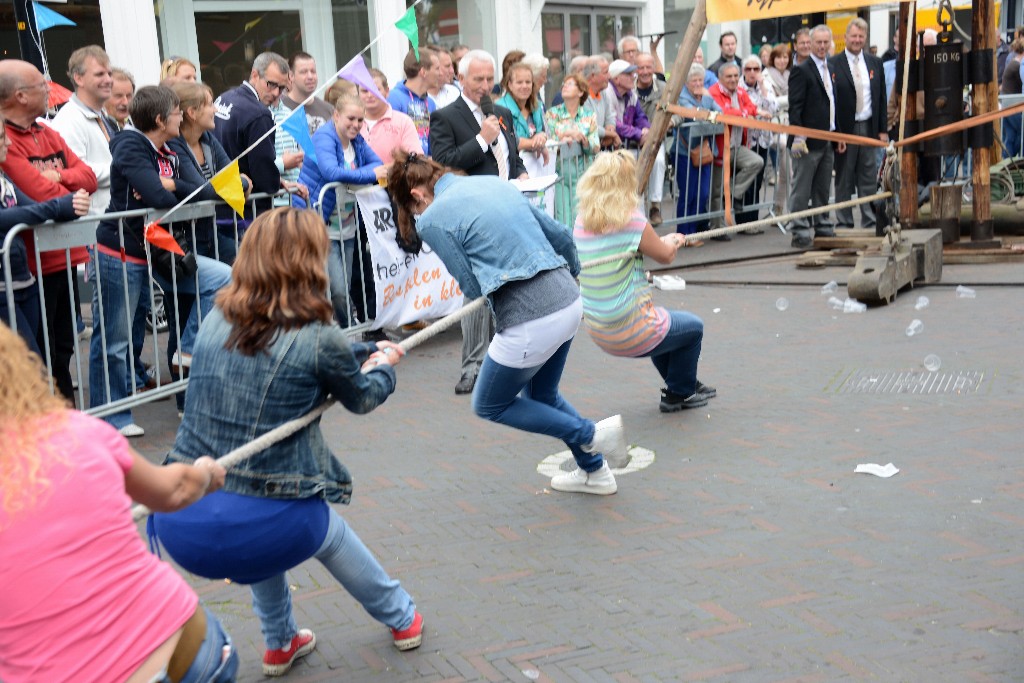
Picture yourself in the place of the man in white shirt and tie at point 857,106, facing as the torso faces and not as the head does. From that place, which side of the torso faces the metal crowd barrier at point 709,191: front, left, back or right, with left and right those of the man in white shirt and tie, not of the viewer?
right

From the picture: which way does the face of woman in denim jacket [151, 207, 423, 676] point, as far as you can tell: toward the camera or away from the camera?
away from the camera

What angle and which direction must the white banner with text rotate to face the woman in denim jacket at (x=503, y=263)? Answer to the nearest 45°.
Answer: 0° — it already faces them

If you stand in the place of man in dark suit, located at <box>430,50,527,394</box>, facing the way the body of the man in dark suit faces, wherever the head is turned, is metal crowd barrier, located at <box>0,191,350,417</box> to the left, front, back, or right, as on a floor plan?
right

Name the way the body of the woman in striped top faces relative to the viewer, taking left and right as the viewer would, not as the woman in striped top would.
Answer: facing away from the viewer and to the right of the viewer

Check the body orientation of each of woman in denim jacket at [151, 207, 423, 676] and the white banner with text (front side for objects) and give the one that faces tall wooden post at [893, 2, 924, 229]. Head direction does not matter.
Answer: the woman in denim jacket

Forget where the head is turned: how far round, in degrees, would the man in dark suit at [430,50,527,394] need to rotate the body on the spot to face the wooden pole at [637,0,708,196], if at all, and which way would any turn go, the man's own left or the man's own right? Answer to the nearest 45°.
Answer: approximately 90° to the man's own left

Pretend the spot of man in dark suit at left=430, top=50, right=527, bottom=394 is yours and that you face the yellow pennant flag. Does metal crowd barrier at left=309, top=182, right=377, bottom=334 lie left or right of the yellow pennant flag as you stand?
right

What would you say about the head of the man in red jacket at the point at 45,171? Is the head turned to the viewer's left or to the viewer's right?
to the viewer's right

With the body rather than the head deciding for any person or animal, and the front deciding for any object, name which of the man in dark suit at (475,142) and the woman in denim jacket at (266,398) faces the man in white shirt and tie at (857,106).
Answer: the woman in denim jacket
